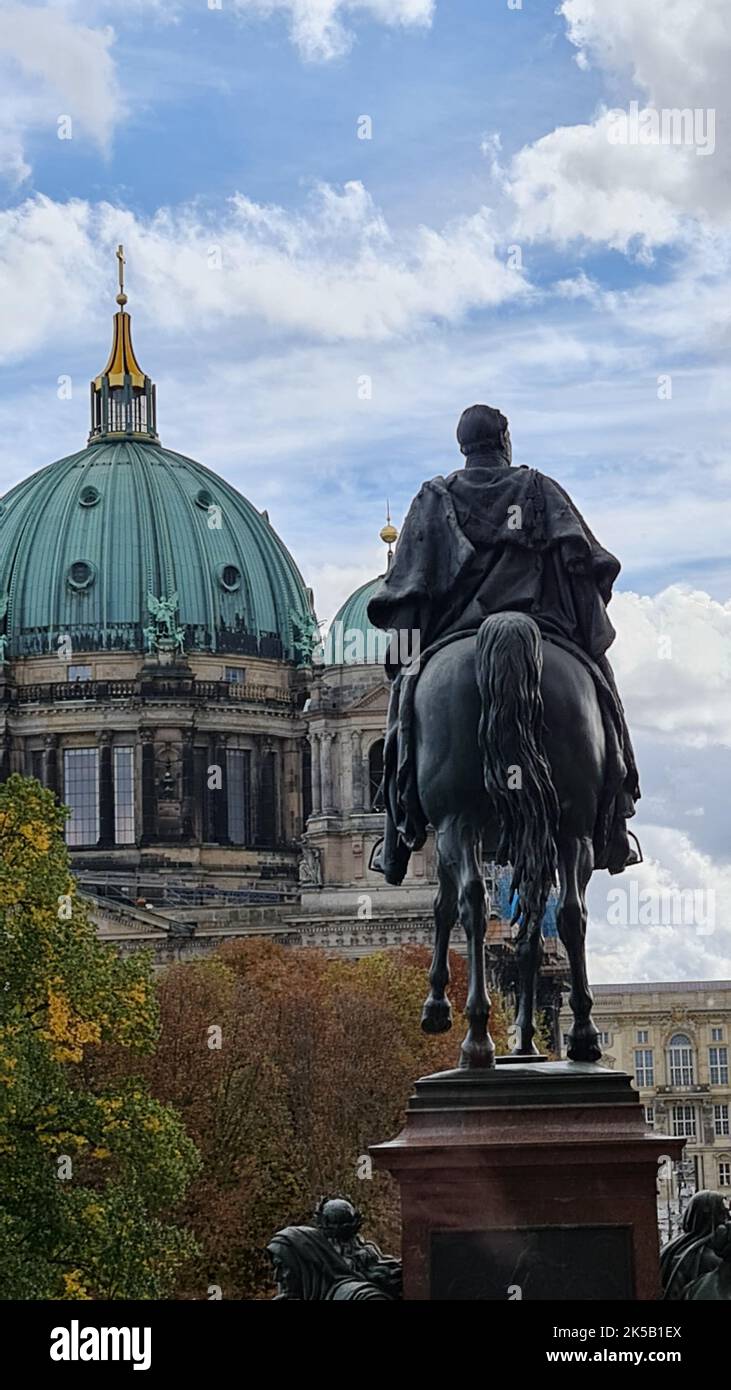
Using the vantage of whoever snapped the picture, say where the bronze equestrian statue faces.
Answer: facing away from the viewer
